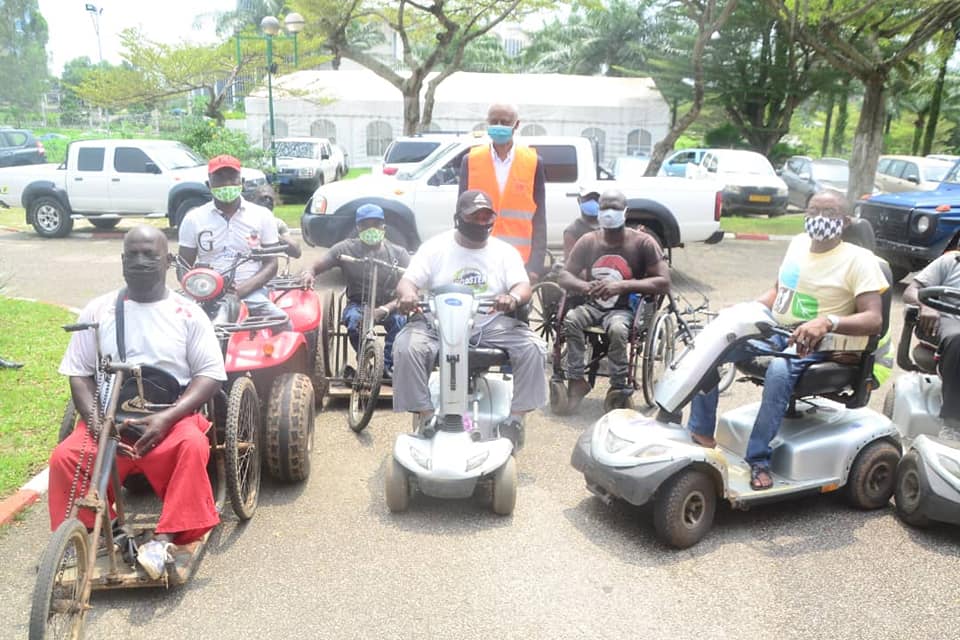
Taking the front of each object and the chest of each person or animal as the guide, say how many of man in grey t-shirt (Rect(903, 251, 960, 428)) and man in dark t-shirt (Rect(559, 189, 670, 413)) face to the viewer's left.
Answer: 0

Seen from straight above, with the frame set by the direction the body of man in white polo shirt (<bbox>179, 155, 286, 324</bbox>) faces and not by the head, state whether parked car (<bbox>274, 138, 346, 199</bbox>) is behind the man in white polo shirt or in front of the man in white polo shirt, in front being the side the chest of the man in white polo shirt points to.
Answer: behind

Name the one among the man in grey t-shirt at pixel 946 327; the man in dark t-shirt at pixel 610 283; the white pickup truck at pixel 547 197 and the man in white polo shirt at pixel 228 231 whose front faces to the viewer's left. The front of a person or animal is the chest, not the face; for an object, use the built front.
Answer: the white pickup truck

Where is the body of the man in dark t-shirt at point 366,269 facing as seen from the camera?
toward the camera

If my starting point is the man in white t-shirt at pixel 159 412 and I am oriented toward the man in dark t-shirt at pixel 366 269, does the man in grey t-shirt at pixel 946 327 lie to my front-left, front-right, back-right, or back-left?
front-right

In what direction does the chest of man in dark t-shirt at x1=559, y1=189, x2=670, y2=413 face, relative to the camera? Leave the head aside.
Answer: toward the camera

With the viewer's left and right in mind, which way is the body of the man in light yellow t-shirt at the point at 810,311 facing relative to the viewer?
facing the viewer and to the left of the viewer

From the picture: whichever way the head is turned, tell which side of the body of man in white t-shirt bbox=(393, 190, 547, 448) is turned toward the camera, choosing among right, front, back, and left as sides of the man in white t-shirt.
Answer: front

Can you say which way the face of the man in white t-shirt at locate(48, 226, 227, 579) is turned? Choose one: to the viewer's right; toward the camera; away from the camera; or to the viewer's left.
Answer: toward the camera

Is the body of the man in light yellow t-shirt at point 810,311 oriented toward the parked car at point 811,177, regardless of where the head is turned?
no

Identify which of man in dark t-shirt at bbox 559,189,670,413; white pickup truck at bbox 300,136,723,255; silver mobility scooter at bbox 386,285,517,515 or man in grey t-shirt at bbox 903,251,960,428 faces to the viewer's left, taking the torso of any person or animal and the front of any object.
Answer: the white pickup truck

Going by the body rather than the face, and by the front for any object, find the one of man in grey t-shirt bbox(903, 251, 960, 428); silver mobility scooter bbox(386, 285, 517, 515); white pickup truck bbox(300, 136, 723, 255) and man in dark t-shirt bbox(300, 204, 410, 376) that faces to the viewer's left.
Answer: the white pickup truck

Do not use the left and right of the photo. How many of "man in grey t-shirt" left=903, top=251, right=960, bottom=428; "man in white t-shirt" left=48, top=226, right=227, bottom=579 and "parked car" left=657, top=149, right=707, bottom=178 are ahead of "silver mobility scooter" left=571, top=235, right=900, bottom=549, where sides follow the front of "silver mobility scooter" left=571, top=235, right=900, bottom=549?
1

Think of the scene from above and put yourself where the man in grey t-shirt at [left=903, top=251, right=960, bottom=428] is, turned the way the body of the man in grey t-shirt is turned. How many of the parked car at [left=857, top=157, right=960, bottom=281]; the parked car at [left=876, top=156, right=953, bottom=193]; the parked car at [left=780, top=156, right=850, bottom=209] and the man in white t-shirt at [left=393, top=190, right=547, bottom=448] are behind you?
3

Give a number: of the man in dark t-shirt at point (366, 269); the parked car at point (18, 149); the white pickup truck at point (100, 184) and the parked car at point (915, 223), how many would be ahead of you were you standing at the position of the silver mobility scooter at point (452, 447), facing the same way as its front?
0

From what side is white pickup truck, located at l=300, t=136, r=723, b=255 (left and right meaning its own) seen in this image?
left

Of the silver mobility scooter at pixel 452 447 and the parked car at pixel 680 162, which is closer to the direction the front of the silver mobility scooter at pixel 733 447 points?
the silver mobility scooter

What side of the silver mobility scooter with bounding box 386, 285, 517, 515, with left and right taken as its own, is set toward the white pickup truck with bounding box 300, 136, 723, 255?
back

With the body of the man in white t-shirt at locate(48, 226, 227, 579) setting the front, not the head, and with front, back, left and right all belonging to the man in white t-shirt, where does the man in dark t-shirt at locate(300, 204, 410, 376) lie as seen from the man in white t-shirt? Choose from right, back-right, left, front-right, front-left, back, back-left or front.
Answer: back-left

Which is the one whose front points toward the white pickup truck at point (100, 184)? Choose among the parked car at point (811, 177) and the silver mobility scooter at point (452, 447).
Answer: the parked car
